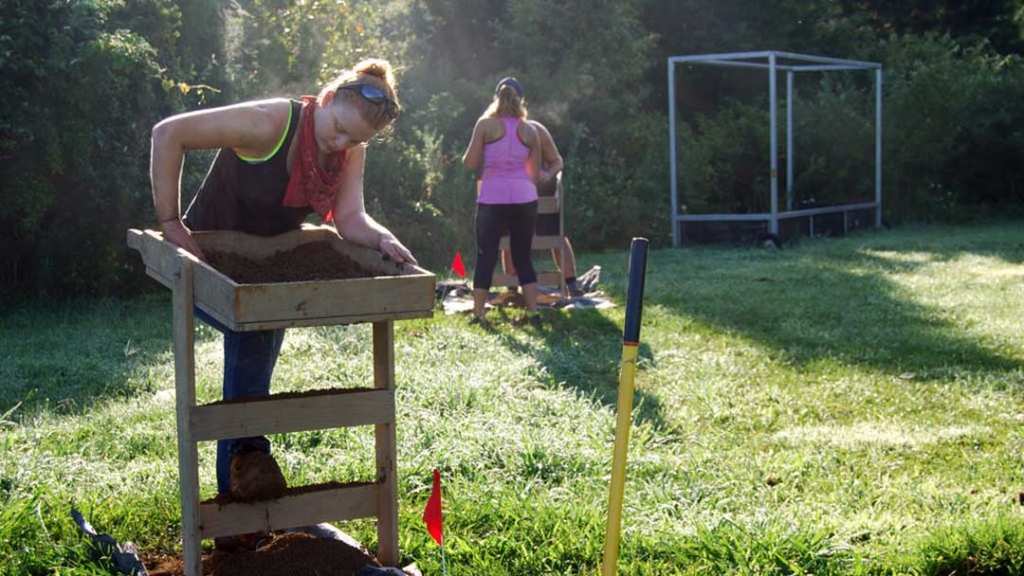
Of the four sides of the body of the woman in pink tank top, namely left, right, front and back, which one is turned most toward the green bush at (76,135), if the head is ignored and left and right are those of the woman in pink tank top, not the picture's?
left

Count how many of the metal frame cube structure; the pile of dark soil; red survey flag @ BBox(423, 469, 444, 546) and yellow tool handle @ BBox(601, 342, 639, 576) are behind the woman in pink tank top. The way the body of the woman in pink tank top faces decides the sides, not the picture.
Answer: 3

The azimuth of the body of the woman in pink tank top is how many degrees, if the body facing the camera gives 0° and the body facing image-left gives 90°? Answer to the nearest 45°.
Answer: approximately 180°

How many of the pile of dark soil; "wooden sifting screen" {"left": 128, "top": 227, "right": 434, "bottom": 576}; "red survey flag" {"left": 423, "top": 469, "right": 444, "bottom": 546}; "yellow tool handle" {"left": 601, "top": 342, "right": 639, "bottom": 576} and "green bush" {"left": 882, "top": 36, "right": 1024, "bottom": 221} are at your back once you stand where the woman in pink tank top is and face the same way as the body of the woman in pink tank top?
4

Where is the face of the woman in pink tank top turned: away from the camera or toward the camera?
away from the camera

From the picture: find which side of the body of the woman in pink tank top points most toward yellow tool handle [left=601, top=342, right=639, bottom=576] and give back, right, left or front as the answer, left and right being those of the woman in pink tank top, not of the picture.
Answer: back

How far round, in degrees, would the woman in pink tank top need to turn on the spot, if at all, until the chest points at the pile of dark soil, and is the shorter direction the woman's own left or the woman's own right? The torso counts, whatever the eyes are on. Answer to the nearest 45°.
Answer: approximately 180°

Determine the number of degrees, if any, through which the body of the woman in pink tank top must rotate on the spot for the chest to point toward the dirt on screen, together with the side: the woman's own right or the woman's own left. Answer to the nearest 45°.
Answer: approximately 180°

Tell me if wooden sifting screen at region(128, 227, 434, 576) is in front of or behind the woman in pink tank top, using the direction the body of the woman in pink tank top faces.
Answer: behind

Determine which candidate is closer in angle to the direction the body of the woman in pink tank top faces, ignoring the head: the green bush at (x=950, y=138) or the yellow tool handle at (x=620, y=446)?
the green bush

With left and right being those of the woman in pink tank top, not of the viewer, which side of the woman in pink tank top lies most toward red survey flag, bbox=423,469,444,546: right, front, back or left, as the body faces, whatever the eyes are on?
back

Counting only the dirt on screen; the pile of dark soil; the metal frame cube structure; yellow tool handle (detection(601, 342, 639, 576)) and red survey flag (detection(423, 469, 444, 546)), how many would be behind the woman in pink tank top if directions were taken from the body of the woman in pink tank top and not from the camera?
4

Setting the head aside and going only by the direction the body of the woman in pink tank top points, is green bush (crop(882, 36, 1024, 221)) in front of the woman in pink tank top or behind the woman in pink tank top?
in front

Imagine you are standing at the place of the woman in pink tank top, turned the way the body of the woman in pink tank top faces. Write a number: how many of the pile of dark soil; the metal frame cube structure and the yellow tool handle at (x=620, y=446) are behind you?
2
